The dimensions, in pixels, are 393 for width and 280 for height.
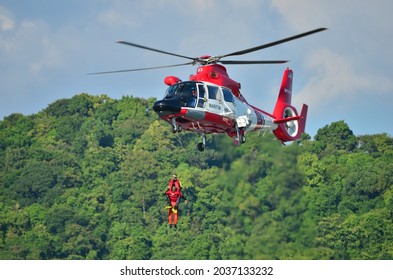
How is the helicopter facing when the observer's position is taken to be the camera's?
facing the viewer and to the left of the viewer
